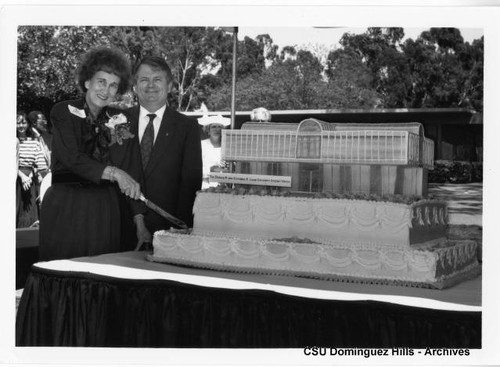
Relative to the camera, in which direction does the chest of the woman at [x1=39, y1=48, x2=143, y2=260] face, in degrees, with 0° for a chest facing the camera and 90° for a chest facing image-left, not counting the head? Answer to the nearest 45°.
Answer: approximately 315°
